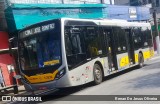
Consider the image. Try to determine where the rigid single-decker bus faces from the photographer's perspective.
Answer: facing the viewer and to the left of the viewer

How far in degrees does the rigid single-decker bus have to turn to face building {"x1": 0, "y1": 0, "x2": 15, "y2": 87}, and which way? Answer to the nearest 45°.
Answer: approximately 90° to its right

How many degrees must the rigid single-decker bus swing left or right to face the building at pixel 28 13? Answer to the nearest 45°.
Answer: approximately 135° to its right
